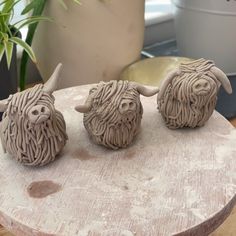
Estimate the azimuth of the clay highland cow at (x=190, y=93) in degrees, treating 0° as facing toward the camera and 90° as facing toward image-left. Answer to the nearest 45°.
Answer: approximately 315°

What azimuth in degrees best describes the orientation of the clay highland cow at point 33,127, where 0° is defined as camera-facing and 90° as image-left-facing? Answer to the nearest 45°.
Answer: approximately 0°
